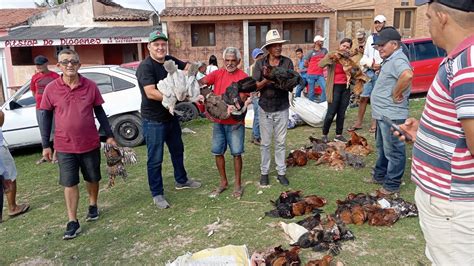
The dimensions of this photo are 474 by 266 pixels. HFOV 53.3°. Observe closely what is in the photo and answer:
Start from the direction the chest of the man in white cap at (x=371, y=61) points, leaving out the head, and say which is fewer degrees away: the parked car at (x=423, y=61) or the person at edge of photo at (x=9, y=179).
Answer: the person at edge of photo

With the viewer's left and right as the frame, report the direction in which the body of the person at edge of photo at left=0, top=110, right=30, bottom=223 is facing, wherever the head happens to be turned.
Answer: facing to the right of the viewer

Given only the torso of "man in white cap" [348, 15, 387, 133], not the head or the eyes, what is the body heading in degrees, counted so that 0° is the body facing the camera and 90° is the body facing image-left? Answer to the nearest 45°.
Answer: approximately 45°

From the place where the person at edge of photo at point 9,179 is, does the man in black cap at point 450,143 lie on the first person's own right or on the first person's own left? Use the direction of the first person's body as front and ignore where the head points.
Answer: on the first person's own right

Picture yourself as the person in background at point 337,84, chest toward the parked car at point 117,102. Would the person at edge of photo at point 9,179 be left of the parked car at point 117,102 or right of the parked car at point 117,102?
left

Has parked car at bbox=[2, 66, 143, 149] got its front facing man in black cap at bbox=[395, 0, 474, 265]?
no

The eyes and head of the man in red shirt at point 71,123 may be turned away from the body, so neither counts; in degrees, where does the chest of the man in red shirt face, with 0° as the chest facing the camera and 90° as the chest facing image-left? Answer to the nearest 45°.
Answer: approximately 0°

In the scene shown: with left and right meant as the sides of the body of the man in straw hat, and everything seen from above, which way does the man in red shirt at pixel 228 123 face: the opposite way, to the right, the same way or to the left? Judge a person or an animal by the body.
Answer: the same way

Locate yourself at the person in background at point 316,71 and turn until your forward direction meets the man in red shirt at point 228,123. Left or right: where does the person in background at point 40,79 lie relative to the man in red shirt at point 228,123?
right

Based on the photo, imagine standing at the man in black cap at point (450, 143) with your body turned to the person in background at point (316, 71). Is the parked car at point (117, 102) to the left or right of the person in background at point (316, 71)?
left

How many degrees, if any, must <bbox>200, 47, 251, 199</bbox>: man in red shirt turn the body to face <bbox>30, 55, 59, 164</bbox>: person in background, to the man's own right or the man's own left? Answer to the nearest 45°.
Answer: approximately 135° to the man's own right

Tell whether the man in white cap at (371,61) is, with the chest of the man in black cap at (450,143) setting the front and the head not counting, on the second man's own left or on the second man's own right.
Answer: on the second man's own right

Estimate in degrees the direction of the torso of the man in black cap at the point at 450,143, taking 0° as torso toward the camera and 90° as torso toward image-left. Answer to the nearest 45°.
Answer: approximately 90°

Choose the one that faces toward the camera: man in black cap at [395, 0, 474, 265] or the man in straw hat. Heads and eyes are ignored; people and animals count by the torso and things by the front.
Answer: the man in straw hat

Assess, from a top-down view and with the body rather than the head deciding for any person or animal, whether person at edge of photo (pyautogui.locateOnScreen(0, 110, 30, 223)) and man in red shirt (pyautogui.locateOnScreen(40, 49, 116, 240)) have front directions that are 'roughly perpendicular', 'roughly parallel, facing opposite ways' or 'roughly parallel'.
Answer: roughly perpendicular

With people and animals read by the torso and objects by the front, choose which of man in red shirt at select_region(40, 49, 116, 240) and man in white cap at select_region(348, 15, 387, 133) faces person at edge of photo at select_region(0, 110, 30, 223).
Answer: the man in white cap

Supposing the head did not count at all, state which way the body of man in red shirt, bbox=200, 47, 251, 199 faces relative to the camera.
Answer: toward the camera
